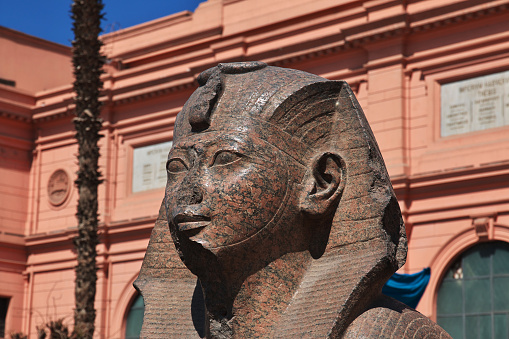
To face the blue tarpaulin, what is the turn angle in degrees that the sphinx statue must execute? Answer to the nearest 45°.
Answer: approximately 135° to its right

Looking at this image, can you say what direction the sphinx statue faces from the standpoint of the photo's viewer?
facing the viewer and to the left of the viewer
